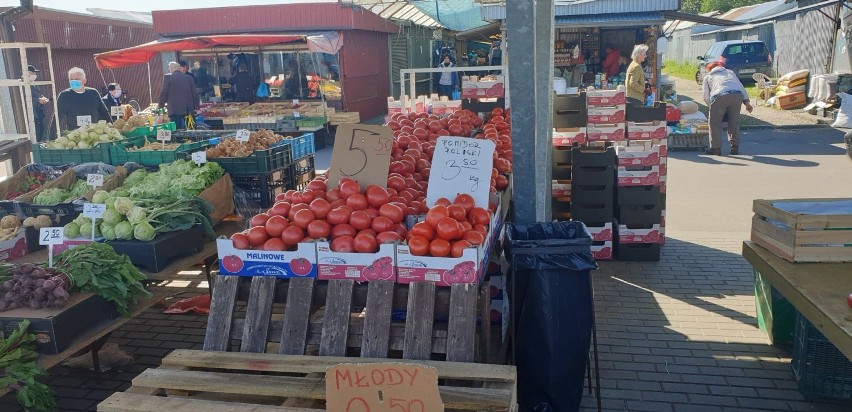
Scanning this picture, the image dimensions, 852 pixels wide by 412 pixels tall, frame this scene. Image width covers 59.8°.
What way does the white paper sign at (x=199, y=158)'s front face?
toward the camera

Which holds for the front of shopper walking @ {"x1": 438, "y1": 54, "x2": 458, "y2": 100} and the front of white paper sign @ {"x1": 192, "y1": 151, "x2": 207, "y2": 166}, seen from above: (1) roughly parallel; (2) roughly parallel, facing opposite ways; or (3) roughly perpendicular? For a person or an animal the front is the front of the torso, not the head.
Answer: roughly parallel

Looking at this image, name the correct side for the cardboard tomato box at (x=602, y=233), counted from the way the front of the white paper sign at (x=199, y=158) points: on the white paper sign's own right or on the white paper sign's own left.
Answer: on the white paper sign's own left

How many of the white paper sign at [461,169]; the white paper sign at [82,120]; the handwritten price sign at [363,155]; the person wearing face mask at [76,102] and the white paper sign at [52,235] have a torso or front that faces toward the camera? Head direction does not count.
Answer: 5

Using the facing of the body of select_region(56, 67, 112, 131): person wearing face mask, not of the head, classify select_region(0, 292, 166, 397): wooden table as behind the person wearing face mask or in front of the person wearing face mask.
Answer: in front

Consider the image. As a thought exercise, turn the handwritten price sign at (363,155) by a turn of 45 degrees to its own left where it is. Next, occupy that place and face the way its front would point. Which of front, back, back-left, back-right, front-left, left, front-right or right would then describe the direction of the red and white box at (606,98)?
left

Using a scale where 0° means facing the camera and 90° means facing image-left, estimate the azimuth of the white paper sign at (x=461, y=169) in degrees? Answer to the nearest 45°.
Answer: approximately 0°

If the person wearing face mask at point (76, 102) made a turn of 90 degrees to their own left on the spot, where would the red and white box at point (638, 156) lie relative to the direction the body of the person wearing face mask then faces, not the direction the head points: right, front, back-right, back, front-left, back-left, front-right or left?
front-right

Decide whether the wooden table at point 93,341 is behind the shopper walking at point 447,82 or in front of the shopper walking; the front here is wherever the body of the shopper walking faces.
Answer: in front

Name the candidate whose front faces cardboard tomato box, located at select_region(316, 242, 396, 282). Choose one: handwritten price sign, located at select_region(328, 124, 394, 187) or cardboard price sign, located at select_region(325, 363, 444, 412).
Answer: the handwritten price sign

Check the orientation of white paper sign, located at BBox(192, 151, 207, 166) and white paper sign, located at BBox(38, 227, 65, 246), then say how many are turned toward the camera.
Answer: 2

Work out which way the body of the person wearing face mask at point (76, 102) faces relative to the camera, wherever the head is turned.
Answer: toward the camera

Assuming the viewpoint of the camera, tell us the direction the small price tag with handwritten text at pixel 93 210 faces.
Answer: facing the viewer

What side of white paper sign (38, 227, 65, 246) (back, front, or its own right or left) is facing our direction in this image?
front

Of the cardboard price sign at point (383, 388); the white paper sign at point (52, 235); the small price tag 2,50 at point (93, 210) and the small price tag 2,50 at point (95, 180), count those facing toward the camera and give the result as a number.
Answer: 4
